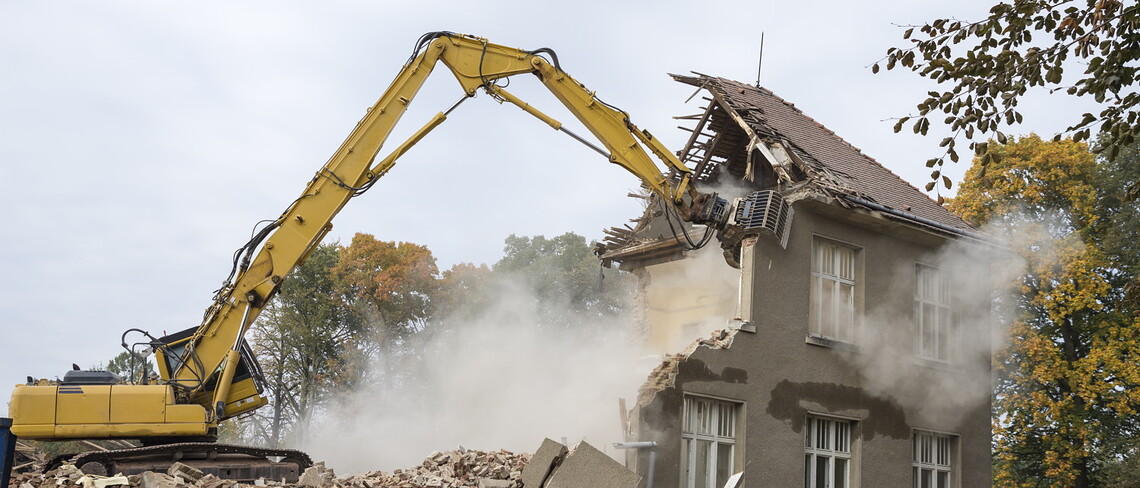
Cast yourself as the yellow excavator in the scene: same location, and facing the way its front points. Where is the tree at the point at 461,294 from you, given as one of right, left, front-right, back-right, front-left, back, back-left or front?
left

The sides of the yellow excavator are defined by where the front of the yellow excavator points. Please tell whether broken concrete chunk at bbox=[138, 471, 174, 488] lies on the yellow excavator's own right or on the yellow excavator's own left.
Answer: on the yellow excavator's own right

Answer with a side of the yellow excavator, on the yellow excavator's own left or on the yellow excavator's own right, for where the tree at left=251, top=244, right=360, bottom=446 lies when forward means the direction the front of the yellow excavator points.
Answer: on the yellow excavator's own left

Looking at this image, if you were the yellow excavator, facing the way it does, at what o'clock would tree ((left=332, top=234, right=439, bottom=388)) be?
The tree is roughly at 9 o'clock from the yellow excavator.

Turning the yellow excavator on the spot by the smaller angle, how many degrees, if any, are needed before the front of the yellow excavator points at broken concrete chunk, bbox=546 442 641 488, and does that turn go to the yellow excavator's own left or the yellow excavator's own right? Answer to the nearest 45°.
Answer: approximately 45° to the yellow excavator's own right

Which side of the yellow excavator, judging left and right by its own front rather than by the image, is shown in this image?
right

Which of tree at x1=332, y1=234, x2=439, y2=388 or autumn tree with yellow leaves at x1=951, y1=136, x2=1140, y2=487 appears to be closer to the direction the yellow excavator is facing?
the autumn tree with yellow leaves

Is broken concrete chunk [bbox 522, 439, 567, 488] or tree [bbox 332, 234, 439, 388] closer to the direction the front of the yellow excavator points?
the broken concrete chunk
